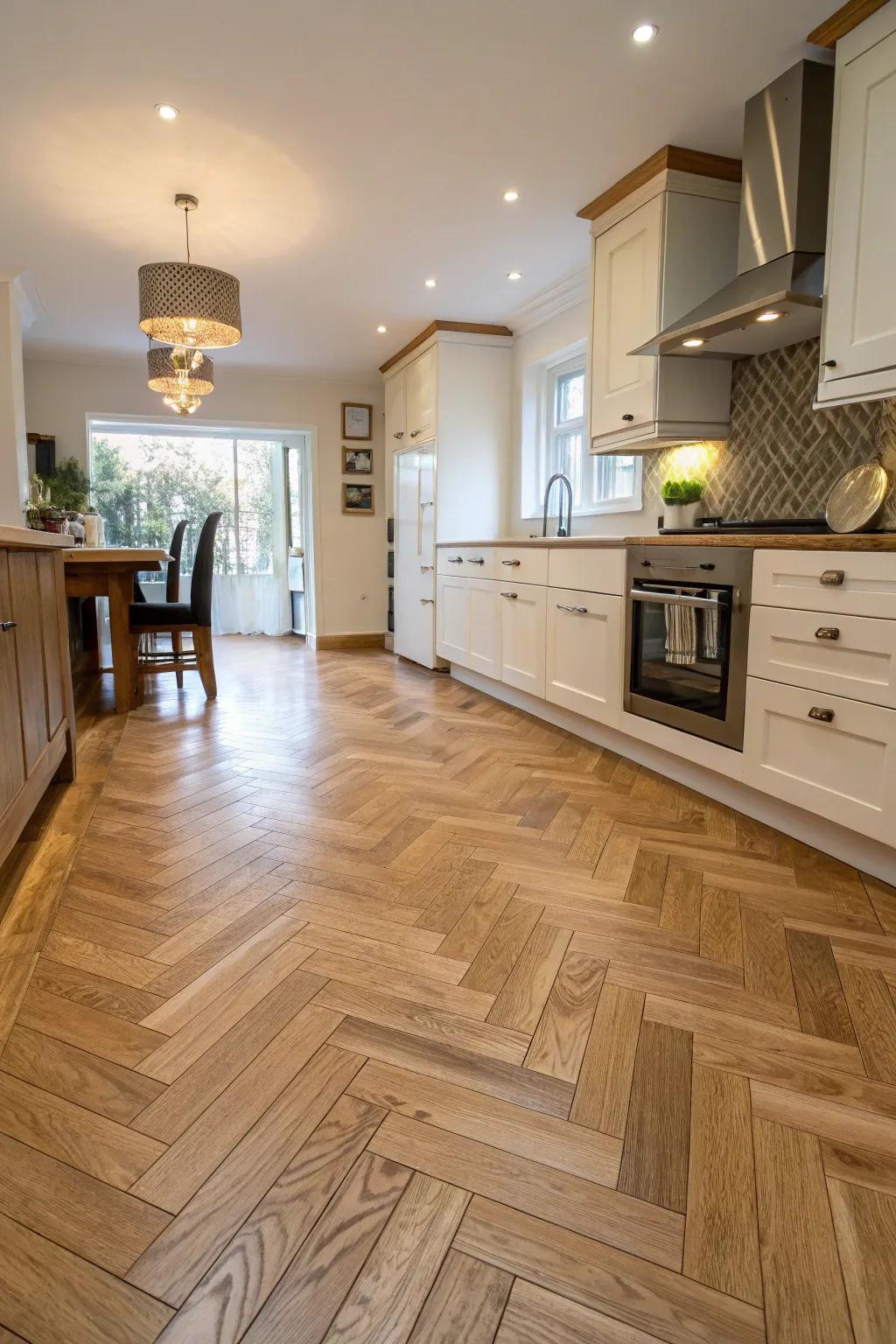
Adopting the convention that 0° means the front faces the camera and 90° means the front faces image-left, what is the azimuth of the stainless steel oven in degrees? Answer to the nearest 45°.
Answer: approximately 45°

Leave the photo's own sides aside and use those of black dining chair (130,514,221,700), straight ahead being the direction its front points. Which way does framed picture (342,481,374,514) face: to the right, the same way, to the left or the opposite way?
to the left

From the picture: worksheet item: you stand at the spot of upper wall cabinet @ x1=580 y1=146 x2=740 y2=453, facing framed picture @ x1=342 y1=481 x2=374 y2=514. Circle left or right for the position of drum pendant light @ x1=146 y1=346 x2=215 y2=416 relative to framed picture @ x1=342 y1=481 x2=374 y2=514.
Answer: left

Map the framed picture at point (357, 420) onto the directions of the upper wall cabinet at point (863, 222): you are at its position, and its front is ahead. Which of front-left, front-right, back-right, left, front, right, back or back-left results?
right

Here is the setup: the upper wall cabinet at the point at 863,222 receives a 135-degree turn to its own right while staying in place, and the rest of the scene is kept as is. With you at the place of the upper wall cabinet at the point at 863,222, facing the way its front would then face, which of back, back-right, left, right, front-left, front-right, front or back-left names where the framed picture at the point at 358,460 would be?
front-left

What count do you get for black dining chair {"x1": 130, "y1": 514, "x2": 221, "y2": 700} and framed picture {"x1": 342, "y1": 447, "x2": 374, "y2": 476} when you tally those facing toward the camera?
1

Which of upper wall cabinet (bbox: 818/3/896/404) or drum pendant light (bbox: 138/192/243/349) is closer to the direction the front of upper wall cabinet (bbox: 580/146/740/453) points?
the drum pendant light

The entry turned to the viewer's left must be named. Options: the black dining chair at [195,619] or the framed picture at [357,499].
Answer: the black dining chair

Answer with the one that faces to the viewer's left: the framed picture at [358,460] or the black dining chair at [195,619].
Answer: the black dining chair

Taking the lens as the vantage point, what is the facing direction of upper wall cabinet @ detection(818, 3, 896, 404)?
facing the viewer and to the left of the viewer

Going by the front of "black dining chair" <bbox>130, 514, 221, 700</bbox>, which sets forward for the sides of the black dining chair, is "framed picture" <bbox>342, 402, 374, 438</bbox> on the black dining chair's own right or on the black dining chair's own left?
on the black dining chair's own right

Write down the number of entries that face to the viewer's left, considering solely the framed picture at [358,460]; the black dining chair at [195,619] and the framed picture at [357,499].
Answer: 1

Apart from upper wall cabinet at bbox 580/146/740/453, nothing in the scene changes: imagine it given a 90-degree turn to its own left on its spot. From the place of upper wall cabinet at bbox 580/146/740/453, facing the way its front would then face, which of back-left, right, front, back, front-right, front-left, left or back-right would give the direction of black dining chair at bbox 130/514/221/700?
back-right

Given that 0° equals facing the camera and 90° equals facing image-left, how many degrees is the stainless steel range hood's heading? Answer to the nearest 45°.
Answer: approximately 45°

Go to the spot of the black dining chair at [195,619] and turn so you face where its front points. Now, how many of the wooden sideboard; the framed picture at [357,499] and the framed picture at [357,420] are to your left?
1

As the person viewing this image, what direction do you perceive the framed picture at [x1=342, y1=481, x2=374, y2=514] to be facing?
facing the viewer

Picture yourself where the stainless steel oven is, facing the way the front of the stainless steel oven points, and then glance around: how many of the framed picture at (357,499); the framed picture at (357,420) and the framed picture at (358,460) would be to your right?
3

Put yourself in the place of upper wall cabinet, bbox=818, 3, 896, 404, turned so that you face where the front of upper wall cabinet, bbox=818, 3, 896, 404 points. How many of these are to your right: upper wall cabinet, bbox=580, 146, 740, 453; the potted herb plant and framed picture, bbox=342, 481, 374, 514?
3
